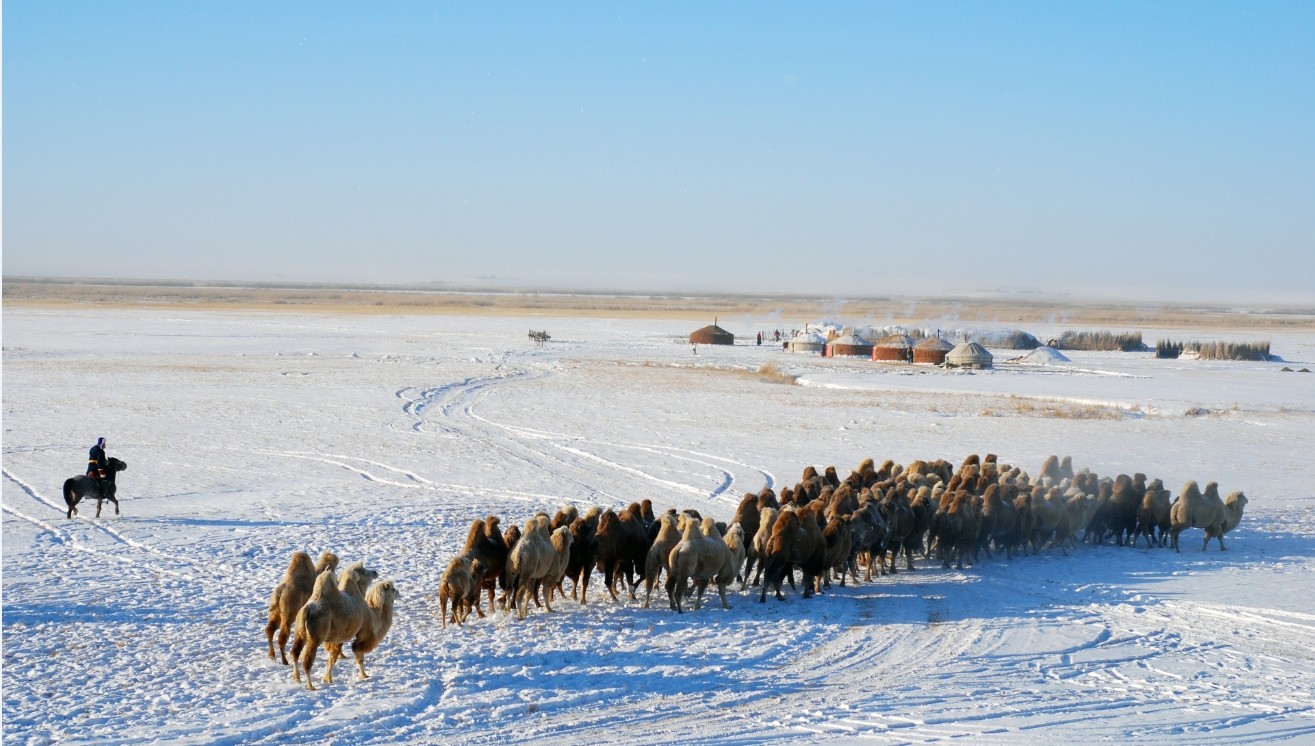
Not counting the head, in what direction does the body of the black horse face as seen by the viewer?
to the viewer's right

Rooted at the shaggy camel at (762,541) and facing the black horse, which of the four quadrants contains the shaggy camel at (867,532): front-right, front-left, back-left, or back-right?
back-right

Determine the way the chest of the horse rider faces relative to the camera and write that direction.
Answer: to the viewer's right
